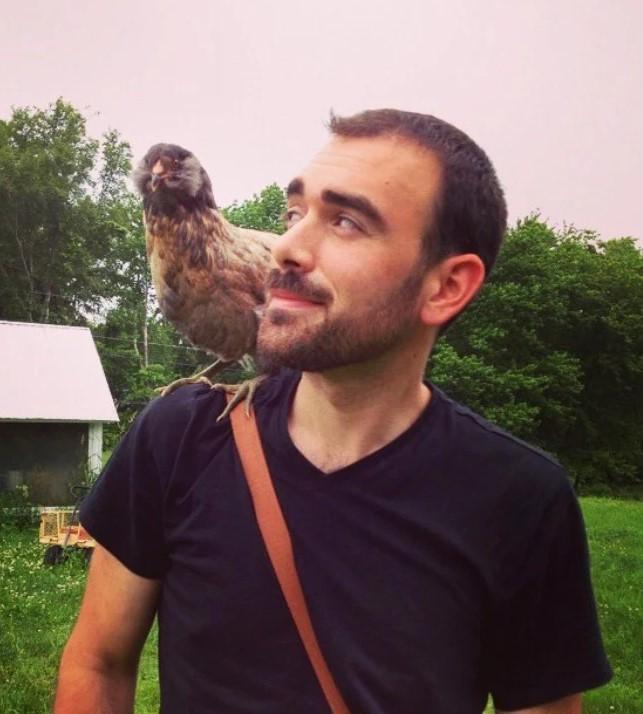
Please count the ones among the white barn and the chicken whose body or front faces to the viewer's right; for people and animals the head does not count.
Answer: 0

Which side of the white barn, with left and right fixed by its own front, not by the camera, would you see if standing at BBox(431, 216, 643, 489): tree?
left

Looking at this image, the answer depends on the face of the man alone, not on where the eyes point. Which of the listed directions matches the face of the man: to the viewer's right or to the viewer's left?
to the viewer's left

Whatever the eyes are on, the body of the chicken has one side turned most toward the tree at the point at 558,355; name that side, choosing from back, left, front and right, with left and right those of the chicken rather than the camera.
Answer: back

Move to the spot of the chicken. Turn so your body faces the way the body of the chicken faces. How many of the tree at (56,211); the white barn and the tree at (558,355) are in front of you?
0

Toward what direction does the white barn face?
toward the camera

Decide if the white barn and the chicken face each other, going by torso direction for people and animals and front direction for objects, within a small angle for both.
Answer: no

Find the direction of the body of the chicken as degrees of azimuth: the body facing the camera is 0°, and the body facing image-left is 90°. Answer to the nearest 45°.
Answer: approximately 45°

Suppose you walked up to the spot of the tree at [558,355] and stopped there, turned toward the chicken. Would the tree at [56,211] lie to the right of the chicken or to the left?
right

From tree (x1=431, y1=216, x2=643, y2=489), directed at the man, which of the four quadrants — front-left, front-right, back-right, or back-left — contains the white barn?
front-right

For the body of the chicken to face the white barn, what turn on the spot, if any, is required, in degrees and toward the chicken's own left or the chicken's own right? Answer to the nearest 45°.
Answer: approximately 135° to the chicken's own right

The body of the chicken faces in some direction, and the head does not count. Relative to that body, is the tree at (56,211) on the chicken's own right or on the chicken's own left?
on the chicken's own right

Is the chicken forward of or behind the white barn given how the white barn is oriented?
forward
